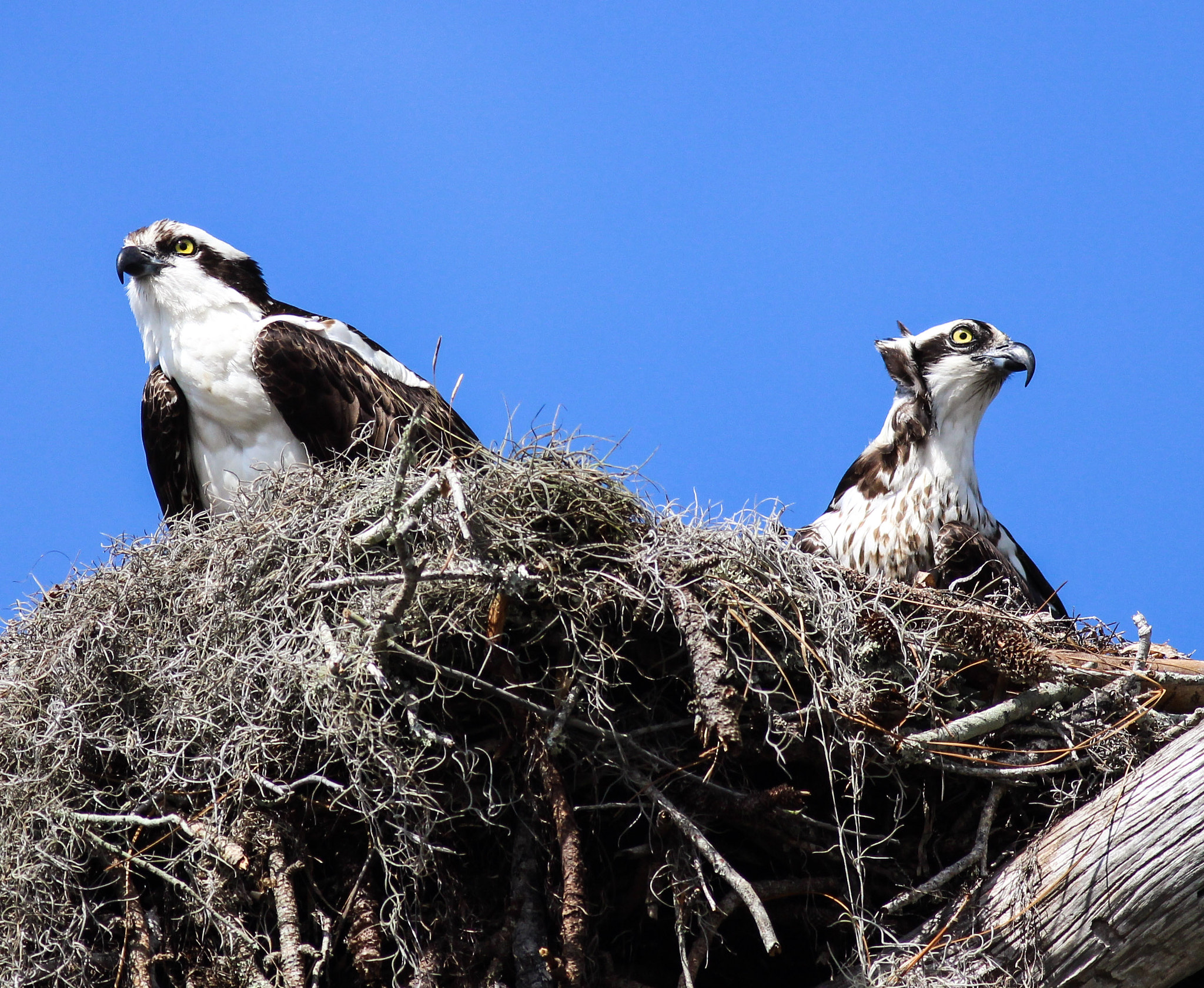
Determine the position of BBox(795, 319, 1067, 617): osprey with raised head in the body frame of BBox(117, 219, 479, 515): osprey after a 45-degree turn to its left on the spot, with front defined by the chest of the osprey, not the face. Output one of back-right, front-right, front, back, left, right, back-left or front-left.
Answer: left

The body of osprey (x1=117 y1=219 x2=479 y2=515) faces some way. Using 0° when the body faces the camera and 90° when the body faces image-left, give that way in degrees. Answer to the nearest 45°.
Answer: approximately 45°
